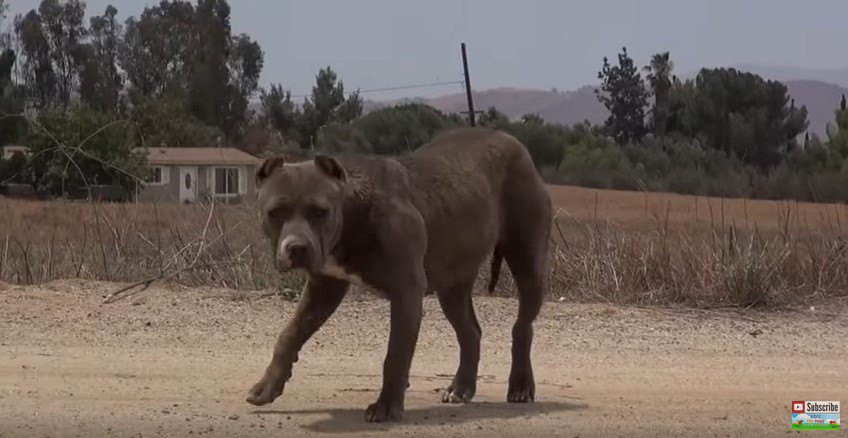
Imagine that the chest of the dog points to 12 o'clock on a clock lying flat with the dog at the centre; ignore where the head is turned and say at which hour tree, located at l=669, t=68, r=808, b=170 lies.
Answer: The tree is roughly at 5 o'clock from the dog.

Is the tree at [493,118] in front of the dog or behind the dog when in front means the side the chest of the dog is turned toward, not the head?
behind

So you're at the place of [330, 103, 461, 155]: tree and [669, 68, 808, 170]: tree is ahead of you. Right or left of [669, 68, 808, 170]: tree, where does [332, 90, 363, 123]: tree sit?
left

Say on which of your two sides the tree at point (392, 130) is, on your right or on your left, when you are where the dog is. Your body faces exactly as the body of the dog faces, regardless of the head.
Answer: on your right

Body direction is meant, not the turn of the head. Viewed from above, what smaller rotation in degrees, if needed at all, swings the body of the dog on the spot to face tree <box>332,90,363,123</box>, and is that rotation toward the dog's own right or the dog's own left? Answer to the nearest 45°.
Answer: approximately 135° to the dog's own right
